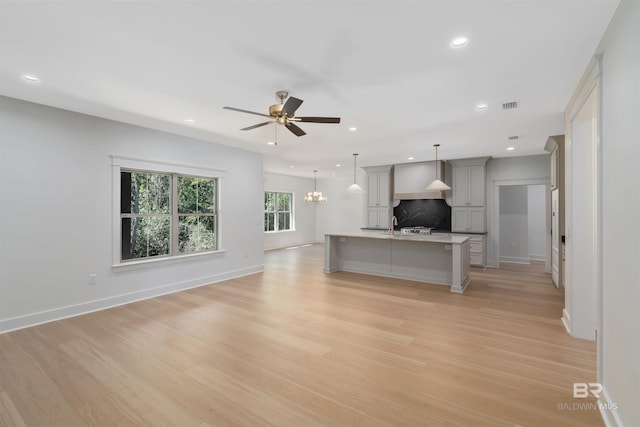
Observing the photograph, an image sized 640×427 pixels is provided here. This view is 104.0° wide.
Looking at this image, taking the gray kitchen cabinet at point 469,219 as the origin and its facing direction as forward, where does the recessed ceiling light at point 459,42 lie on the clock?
The recessed ceiling light is roughly at 12 o'clock from the gray kitchen cabinet.

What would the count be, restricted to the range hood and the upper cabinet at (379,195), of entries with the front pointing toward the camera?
2

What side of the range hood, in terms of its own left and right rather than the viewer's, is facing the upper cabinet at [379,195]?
right

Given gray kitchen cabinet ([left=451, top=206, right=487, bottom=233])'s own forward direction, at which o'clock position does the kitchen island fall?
The kitchen island is roughly at 1 o'clock from the gray kitchen cabinet.

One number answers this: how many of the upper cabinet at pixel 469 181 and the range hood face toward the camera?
2

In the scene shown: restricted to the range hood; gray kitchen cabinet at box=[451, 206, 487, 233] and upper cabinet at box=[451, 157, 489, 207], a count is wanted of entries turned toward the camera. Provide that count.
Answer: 3

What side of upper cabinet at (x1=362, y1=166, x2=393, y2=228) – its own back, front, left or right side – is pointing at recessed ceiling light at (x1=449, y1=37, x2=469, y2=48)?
front

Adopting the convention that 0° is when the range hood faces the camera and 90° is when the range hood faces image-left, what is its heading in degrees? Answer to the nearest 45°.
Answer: approximately 0°

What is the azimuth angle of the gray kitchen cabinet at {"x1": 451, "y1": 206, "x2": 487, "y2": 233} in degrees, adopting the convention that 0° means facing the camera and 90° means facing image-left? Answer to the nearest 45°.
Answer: approximately 0°
